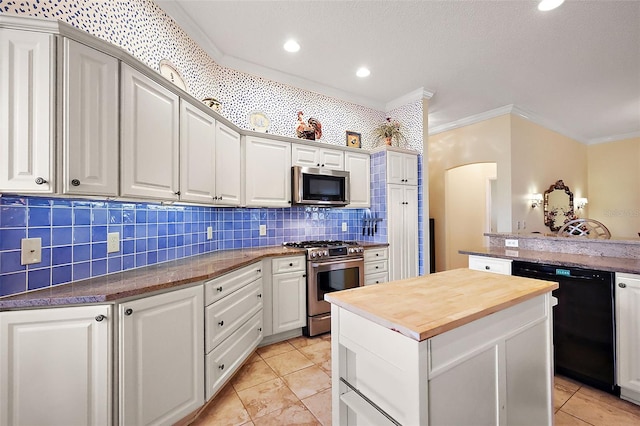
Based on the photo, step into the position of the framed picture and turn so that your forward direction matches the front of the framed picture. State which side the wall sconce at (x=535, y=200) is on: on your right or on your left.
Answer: on your left

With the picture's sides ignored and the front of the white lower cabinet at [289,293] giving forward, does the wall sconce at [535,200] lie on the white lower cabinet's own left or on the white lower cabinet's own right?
on the white lower cabinet's own left

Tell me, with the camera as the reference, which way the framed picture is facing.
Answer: facing the viewer and to the right of the viewer

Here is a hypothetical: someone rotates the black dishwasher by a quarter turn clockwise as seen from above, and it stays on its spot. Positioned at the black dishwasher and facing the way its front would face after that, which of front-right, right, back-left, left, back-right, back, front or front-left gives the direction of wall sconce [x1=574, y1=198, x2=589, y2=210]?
front-right

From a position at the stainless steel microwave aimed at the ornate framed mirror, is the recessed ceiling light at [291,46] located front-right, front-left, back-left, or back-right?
back-right

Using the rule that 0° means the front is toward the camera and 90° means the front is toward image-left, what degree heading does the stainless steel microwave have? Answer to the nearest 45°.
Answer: approximately 315°

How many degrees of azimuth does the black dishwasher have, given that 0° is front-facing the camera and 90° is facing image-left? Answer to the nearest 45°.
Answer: approximately 45°

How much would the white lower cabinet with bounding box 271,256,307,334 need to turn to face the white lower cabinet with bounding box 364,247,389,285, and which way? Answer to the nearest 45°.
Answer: approximately 90° to its left

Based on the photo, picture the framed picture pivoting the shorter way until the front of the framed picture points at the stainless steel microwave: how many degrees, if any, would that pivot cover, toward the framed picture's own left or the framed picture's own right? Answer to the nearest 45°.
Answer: approximately 90° to the framed picture's own right

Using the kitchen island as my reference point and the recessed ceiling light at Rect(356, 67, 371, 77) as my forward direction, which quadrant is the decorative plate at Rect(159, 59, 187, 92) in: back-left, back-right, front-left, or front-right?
front-left

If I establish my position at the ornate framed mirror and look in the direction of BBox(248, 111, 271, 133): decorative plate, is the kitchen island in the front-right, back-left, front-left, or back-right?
front-left

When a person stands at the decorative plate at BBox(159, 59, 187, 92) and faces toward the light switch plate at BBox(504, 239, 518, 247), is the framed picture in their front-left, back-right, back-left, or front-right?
front-left

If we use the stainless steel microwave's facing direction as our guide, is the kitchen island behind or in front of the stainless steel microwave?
in front
